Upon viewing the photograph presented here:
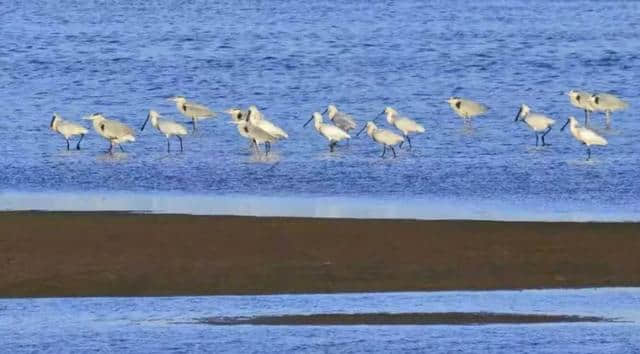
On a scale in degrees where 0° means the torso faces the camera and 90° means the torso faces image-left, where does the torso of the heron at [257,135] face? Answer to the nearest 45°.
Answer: approximately 90°

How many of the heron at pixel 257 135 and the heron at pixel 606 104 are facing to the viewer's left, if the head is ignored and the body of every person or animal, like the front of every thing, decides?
2

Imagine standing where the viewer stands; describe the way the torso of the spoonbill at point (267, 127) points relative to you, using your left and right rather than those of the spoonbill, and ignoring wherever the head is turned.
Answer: facing to the left of the viewer

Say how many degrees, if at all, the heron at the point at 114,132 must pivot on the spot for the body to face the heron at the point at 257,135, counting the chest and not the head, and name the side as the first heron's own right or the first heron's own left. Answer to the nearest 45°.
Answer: approximately 180°

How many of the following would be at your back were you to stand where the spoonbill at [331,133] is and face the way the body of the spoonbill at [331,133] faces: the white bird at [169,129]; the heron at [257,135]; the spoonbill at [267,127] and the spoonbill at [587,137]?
1

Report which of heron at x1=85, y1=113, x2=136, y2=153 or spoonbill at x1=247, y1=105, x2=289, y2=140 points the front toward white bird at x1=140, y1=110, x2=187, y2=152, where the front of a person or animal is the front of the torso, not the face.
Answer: spoonbill at x1=247, y1=105, x2=289, y2=140

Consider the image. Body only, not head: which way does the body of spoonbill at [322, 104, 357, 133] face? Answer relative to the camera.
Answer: to the viewer's left

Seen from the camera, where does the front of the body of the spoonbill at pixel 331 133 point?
to the viewer's left

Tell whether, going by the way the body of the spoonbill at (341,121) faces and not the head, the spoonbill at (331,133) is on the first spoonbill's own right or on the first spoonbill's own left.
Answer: on the first spoonbill's own left

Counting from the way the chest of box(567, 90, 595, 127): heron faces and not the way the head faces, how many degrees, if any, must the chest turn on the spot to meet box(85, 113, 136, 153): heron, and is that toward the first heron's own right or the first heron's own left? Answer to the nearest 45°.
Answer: approximately 45° to the first heron's own left

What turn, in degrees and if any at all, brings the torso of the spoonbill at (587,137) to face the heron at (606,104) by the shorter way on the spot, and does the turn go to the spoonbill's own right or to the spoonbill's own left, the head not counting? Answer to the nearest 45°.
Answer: approximately 90° to the spoonbill's own right

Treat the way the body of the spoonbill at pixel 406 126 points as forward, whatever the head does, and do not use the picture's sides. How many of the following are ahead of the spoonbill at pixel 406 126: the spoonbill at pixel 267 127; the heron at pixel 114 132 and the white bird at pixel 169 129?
3

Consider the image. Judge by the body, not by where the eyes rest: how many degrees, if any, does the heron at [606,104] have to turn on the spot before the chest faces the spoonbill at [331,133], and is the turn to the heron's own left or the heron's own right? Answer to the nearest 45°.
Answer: approximately 45° to the heron's own left

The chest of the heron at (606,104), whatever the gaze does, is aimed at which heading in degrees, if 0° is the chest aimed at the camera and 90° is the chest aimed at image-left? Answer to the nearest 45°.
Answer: approximately 90°

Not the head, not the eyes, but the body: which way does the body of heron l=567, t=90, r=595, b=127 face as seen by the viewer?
to the viewer's left

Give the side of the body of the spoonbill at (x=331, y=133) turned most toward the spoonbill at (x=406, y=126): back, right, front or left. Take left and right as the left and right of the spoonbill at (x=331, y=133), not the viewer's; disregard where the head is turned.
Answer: back
